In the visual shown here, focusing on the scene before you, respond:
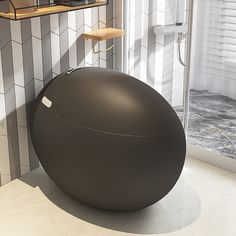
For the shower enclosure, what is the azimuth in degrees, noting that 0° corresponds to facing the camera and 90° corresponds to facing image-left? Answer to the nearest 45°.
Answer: approximately 45°

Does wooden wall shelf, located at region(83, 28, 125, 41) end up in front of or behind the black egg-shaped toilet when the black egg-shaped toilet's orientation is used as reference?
behind

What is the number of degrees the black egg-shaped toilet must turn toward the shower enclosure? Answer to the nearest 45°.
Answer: approximately 90° to its left

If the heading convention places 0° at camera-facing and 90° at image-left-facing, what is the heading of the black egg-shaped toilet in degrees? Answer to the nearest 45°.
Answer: approximately 315°

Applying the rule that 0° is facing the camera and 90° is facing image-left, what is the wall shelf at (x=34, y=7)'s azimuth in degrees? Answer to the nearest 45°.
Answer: approximately 315°
